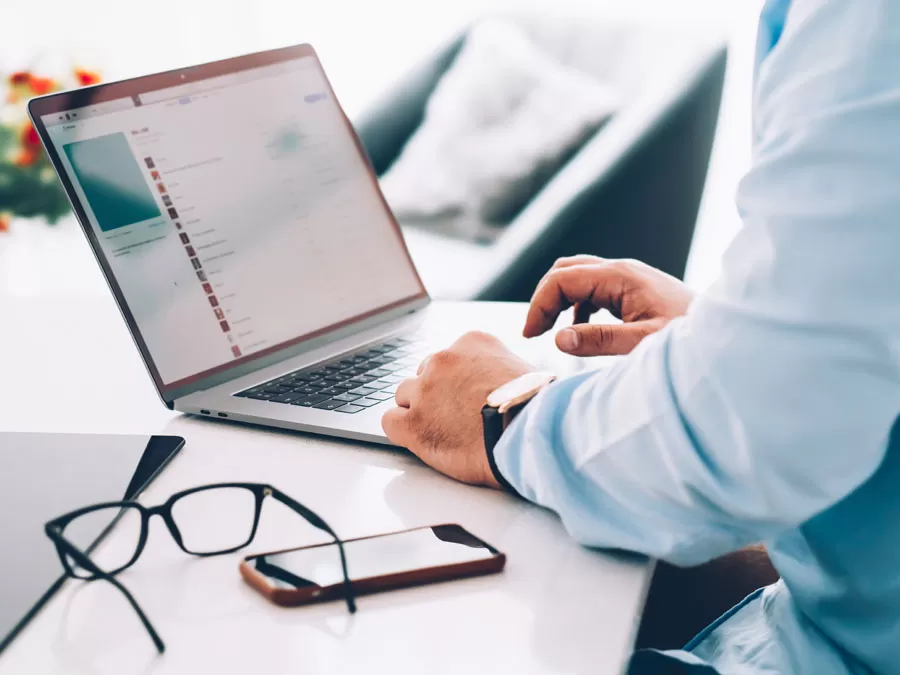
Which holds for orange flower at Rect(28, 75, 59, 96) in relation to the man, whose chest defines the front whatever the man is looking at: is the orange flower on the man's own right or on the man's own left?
on the man's own right

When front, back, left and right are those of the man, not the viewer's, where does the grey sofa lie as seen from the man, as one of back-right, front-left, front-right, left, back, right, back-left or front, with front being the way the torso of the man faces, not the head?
right

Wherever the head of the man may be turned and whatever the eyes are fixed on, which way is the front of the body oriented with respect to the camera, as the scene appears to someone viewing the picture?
to the viewer's left

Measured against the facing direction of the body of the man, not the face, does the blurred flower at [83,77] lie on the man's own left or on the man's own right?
on the man's own right

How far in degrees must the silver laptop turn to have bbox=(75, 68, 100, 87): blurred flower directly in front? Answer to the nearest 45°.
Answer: approximately 135° to its left

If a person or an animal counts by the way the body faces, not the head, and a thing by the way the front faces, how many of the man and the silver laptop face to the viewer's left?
1

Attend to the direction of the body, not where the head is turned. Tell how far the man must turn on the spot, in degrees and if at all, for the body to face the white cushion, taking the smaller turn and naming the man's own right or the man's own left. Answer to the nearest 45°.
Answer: approximately 90° to the man's own right

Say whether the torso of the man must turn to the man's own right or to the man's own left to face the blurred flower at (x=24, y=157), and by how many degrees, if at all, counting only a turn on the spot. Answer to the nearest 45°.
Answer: approximately 45° to the man's own right

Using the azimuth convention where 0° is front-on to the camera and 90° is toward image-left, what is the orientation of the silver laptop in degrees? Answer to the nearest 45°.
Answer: approximately 315°
